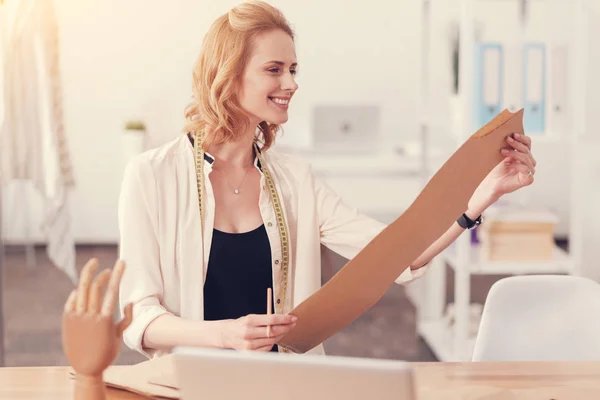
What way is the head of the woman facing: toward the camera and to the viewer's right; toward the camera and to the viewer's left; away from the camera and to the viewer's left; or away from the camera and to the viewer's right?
toward the camera and to the viewer's right

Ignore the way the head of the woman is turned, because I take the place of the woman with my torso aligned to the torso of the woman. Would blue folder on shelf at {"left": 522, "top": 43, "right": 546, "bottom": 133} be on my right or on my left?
on my left

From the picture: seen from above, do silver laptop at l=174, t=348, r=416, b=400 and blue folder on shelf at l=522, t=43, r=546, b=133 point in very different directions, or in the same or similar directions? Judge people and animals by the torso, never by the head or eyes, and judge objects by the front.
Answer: very different directions

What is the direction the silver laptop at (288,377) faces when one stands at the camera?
facing away from the viewer

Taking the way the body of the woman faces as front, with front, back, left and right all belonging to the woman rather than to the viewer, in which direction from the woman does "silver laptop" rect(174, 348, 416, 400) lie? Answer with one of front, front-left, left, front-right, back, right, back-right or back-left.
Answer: front-right

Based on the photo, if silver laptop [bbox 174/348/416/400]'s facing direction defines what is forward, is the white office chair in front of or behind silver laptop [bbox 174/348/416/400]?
in front

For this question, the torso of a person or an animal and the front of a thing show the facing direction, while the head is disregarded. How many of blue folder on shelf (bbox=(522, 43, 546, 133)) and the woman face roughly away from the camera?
0

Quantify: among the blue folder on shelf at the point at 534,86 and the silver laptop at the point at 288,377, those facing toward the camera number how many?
1

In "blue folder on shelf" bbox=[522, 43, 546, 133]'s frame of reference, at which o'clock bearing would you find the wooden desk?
The wooden desk is roughly at 12 o'clock from the blue folder on shelf.

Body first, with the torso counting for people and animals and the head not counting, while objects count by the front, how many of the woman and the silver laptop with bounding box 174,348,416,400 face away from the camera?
1

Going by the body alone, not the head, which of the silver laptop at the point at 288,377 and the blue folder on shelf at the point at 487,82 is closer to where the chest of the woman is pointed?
the silver laptop

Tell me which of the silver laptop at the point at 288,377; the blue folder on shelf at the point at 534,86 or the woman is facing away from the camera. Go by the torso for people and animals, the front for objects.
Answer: the silver laptop

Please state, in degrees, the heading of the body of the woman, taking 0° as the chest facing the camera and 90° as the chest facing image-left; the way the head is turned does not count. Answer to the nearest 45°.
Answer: approximately 315°

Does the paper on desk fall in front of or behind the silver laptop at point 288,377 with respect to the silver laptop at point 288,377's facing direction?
in front

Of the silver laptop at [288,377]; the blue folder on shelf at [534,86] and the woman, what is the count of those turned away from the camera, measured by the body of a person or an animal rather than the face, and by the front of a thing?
1
